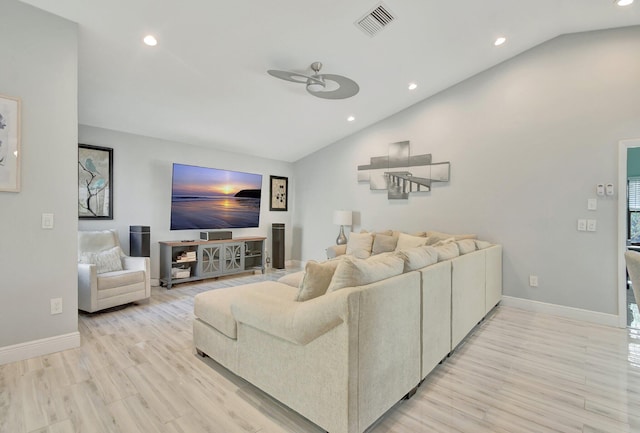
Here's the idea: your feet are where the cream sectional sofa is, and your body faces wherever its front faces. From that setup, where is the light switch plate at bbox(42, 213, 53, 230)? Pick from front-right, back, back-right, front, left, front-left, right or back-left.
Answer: front-left

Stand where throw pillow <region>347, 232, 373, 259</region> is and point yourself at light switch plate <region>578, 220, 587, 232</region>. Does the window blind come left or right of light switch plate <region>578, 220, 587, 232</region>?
left

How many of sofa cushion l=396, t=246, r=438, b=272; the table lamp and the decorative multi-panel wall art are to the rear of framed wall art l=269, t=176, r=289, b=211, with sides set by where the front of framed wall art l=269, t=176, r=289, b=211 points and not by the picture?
0

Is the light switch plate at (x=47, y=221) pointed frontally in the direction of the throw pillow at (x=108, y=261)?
no

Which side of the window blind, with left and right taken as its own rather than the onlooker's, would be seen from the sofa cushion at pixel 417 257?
front

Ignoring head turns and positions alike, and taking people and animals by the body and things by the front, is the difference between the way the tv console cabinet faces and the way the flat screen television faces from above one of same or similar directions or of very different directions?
same or similar directions

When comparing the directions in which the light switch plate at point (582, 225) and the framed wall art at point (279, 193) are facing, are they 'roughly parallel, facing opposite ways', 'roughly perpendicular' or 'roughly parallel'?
roughly perpendicular

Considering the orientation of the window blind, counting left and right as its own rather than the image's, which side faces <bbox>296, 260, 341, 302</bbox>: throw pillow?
front

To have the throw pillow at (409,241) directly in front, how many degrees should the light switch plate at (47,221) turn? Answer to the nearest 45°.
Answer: approximately 90° to its left
